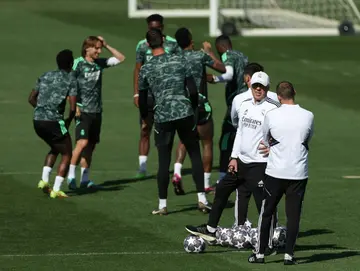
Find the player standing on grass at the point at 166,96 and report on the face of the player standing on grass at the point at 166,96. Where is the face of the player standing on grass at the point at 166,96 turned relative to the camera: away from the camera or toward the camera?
away from the camera

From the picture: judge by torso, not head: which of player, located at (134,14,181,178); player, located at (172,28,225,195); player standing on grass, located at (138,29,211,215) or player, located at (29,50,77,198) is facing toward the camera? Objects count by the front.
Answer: player, located at (134,14,181,178)

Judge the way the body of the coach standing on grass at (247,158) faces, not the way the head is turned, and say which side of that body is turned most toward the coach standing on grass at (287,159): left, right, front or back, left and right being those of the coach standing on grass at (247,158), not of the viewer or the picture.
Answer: left

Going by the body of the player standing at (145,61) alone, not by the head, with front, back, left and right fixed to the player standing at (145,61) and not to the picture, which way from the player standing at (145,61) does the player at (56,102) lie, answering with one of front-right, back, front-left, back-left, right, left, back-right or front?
front-right

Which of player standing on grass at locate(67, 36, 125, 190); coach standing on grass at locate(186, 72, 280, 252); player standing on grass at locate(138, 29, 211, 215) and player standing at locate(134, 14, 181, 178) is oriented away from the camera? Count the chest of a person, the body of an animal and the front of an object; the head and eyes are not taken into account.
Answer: player standing on grass at locate(138, 29, 211, 215)

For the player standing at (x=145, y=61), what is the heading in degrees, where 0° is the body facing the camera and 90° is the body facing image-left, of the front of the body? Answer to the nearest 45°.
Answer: approximately 0°

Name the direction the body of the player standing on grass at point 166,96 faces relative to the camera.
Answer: away from the camera

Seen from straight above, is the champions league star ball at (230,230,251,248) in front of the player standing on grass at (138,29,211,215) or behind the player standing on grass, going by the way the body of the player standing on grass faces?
behind
